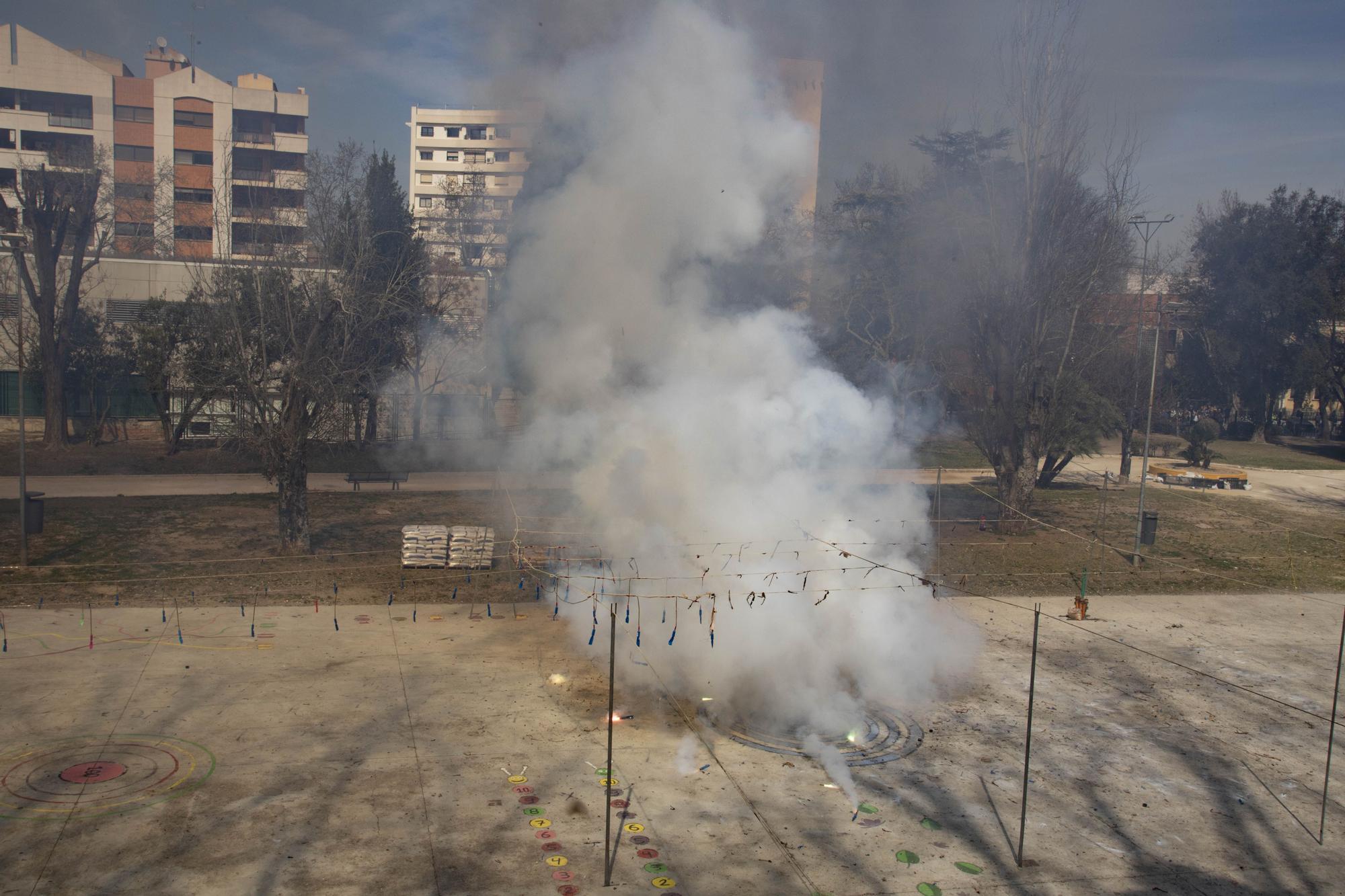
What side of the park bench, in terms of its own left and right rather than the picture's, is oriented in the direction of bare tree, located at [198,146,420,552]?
back

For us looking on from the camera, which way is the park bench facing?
facing away from the viewer

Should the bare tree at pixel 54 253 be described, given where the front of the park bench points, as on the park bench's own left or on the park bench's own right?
on the park bench's own left

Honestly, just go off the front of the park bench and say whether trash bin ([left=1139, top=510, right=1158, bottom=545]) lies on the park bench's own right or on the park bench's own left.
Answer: on the park bench's own right

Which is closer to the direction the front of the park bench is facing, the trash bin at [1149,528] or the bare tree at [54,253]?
the bare tree

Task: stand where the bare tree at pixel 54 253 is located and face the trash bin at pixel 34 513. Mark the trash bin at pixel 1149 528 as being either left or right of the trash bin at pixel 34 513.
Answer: left
